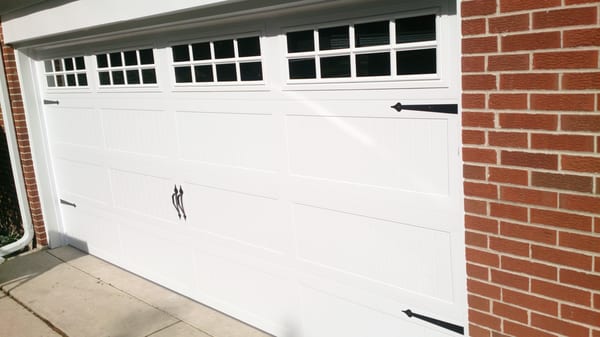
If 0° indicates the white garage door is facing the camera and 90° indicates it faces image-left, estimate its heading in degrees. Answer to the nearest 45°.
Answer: approximately 45°

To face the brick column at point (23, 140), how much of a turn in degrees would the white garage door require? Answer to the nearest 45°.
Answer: approximately 90° to its right
